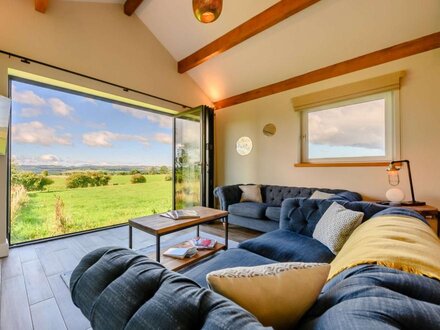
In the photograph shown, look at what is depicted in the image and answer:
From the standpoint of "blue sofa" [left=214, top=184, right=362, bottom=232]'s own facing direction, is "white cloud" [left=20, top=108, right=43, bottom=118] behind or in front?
in front

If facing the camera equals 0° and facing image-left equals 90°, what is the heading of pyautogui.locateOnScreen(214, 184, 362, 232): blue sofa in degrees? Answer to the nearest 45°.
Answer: approximately 45°

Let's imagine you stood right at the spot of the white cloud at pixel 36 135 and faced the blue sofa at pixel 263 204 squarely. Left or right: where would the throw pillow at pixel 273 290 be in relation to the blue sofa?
right

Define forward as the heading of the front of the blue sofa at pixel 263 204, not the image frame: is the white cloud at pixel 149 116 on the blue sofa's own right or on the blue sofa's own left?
on the blue sofa's own right

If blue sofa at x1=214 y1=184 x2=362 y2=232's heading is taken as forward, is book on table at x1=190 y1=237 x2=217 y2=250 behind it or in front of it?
in front

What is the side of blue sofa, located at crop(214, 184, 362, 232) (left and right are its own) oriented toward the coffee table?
front
